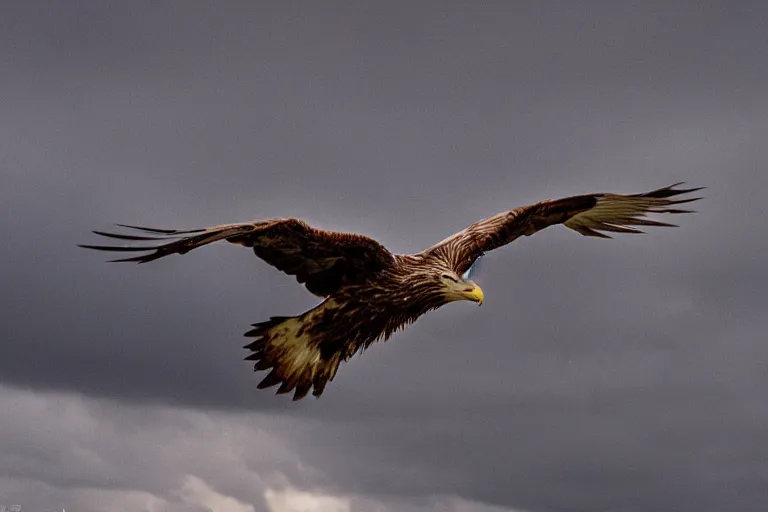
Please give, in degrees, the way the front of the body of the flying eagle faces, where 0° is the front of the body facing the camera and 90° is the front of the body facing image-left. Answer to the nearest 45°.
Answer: approximately 315°
